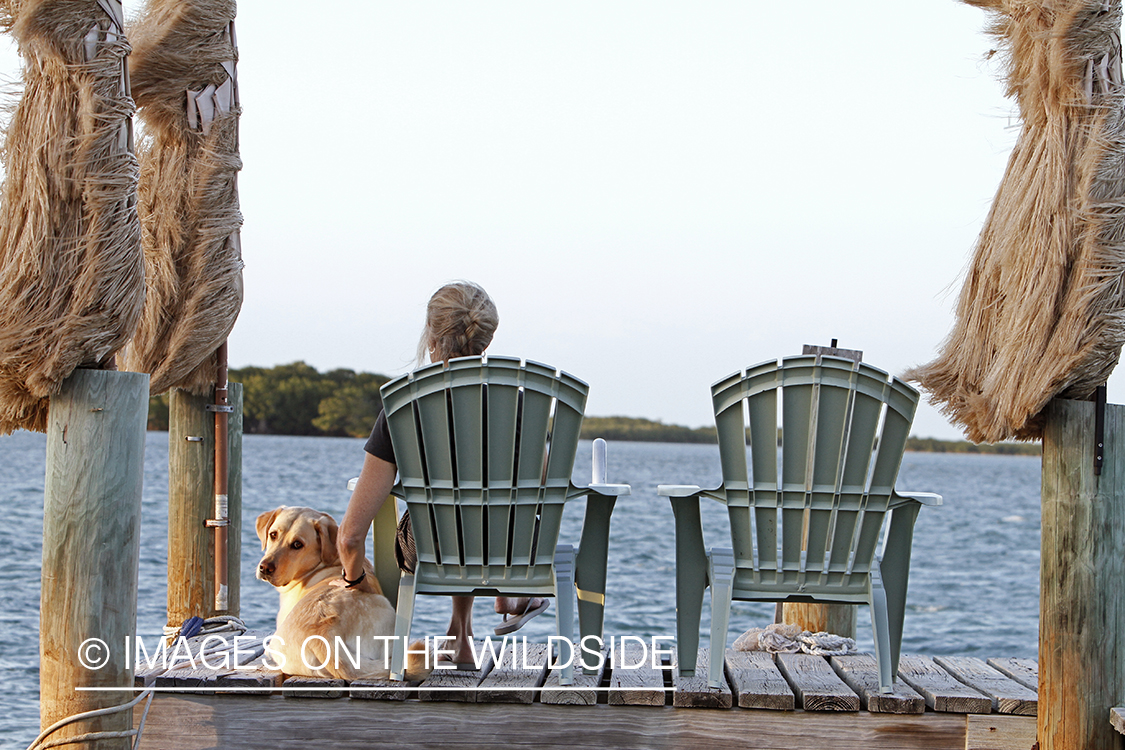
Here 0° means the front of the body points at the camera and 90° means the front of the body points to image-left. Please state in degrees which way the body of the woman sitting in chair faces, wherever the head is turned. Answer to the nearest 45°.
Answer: approximately 180°

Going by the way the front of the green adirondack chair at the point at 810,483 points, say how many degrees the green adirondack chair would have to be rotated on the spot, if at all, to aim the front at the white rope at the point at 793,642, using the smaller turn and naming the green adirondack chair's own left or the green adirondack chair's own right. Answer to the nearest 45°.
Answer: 0° — it already faces it

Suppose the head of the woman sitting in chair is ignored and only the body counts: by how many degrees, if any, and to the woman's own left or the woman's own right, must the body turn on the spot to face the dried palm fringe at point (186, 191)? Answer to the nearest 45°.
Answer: approximately 45° to the woman's own left

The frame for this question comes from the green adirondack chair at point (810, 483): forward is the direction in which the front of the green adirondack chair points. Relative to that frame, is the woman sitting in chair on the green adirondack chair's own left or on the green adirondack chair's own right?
on the green adirondack chair's own left

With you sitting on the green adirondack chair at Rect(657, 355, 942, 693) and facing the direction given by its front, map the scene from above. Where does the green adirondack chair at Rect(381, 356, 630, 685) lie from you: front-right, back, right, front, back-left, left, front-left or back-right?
left

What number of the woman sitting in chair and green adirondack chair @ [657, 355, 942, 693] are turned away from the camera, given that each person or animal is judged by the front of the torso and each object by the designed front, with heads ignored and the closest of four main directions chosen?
2

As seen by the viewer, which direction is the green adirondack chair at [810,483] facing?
away from the camera

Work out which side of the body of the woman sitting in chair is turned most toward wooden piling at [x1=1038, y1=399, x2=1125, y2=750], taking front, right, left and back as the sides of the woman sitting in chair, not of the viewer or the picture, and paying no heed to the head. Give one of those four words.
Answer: right
